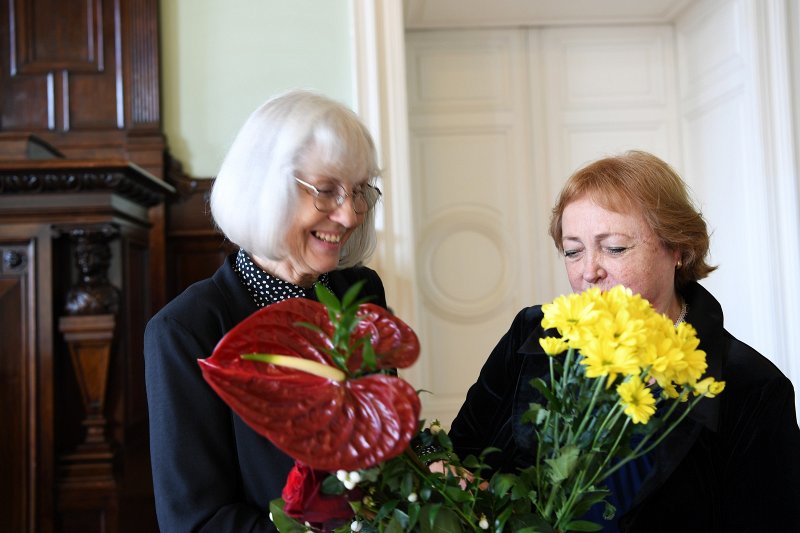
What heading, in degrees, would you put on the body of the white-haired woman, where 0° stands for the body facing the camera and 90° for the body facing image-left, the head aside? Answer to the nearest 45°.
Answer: approximately 315°

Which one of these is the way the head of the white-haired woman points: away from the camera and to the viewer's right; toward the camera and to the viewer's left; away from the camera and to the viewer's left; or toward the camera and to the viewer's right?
toward the camera and to the viewer's right

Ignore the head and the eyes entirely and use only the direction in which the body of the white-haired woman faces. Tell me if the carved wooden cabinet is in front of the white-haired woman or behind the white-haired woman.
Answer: behind

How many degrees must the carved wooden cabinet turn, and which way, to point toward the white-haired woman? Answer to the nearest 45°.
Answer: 0° — it already faces them
